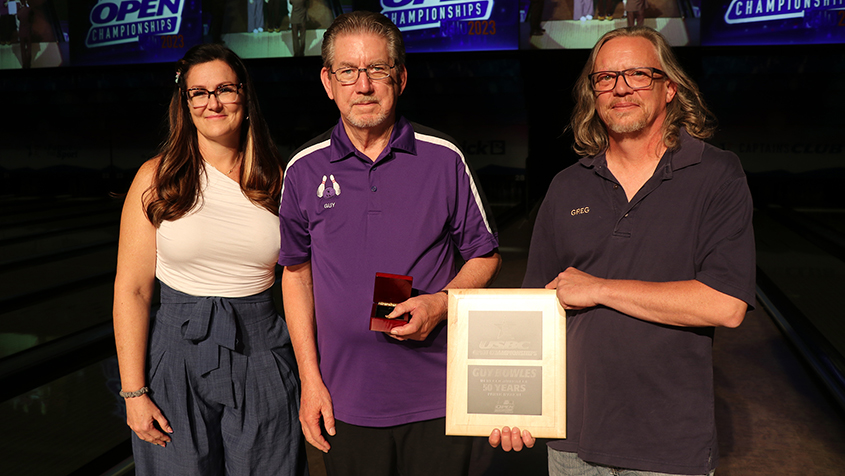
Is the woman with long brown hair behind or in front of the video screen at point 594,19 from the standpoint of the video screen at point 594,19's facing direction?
in front

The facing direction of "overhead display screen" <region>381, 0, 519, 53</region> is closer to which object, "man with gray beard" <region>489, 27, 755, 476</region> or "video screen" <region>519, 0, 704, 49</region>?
the man with gray beard

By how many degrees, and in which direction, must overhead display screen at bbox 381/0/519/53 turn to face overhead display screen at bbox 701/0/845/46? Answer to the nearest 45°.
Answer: approximately 90° to its left

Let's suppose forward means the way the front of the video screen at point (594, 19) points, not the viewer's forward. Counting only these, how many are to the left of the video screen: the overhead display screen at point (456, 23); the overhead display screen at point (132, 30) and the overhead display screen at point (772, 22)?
1

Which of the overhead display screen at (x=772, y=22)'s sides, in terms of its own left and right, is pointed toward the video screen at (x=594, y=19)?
right

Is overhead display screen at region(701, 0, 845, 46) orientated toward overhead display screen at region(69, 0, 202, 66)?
no

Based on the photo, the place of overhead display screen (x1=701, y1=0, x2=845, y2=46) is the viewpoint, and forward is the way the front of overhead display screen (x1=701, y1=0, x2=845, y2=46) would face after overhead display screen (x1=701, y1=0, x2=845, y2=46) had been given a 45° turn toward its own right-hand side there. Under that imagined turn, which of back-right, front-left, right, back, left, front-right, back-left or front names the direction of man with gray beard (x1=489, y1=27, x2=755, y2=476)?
front-left

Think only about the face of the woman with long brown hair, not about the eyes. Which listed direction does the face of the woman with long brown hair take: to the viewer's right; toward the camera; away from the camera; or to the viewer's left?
toward the camera

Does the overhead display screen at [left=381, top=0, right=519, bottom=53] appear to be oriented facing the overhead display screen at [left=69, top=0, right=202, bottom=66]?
no

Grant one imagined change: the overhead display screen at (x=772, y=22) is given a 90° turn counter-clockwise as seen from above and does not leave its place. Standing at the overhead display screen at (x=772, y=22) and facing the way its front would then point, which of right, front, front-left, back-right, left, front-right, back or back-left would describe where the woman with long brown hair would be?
right

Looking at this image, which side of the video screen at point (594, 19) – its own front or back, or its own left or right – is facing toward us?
front

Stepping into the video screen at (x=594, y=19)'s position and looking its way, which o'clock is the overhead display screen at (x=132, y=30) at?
The overhead display screen is roughly at 3 o'clock from the video screen.

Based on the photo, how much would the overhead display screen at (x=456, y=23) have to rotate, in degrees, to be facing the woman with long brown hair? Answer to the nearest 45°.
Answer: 0° — it already faces them

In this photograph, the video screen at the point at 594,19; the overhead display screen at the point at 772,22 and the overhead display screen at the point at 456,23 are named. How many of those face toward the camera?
3

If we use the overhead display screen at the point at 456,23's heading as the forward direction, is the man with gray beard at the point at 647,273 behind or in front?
in front
